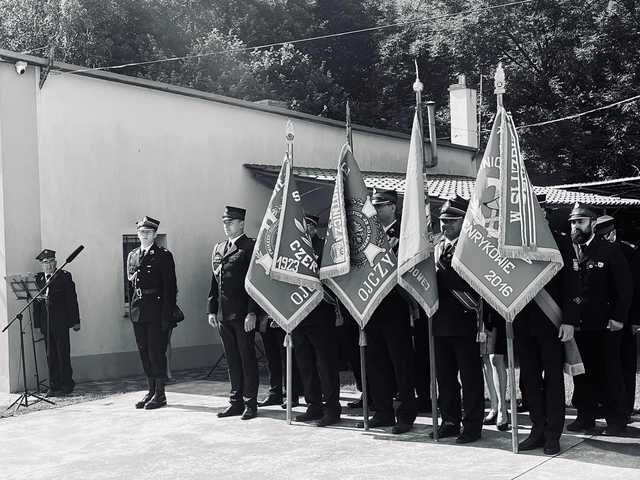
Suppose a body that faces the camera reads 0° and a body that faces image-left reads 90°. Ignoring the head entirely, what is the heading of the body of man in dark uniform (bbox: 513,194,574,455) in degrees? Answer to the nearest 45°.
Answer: approximately 45°

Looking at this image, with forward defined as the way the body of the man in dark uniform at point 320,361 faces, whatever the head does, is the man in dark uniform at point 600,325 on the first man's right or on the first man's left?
on the first man's left

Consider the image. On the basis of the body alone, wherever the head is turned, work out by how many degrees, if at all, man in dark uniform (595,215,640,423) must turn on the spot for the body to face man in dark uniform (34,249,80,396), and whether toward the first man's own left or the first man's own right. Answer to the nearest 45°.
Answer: approximately 45° to the first man's own right

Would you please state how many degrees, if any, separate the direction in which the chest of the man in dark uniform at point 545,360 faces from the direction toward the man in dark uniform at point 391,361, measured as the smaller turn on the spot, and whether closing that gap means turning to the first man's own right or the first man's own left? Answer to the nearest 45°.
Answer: approximately 90° to the first man's own right

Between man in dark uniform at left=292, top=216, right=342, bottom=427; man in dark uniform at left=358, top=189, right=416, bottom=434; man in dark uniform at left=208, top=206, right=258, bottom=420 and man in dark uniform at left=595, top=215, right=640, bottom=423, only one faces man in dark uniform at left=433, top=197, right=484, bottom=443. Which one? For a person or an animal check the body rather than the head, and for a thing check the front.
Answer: man in dark uniform at left=595, top=215, right=640, bottom=423

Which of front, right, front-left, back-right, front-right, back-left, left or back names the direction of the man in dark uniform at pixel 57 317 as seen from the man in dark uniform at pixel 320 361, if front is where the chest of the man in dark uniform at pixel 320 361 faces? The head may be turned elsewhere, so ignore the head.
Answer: right

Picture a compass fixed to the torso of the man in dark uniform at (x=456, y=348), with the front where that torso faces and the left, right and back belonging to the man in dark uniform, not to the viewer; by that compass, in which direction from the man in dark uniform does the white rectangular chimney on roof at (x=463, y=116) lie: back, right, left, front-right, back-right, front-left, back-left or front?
back-right

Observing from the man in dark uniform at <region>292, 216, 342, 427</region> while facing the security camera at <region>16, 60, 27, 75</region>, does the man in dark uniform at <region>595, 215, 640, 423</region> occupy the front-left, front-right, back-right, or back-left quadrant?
back-right

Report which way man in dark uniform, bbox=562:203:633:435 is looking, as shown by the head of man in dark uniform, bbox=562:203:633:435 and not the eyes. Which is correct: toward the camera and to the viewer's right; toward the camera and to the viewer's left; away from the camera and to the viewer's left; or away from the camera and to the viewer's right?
toward the camera and to the viewer's left
